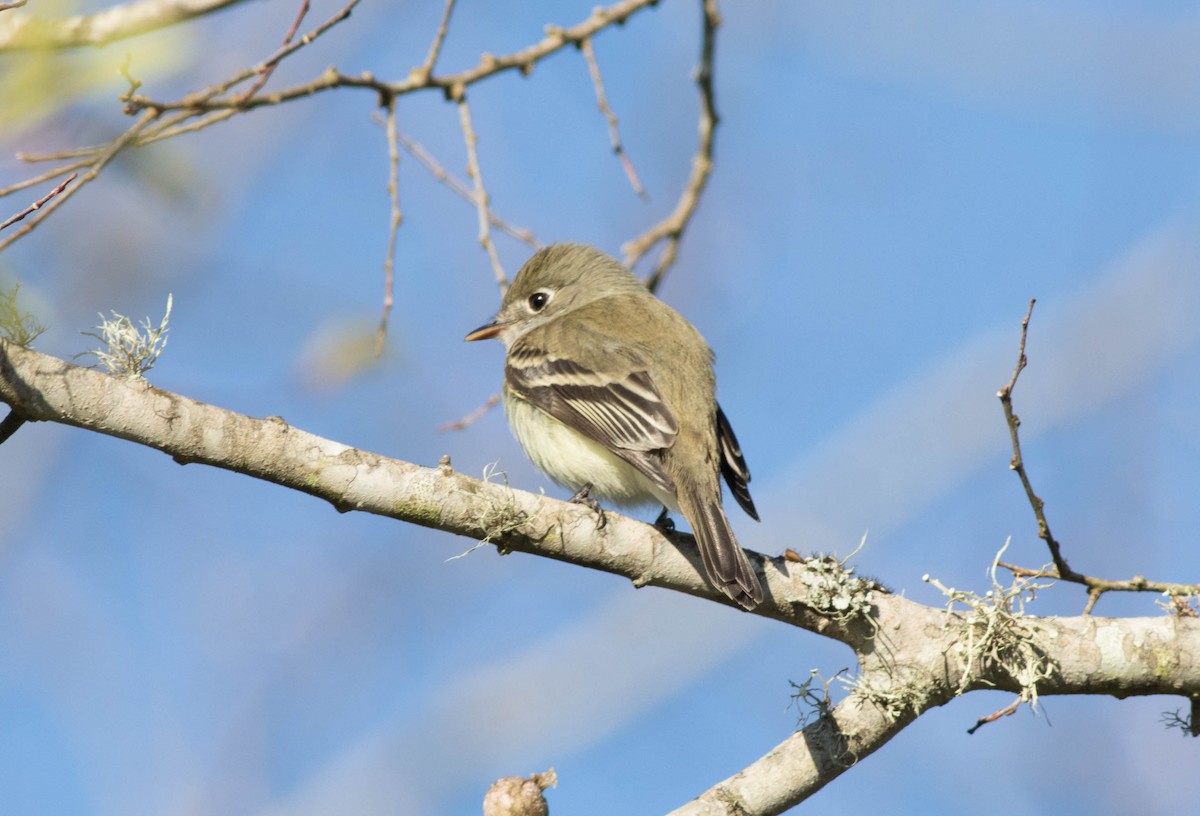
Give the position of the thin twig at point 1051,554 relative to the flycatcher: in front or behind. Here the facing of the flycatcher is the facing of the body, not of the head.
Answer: behind
